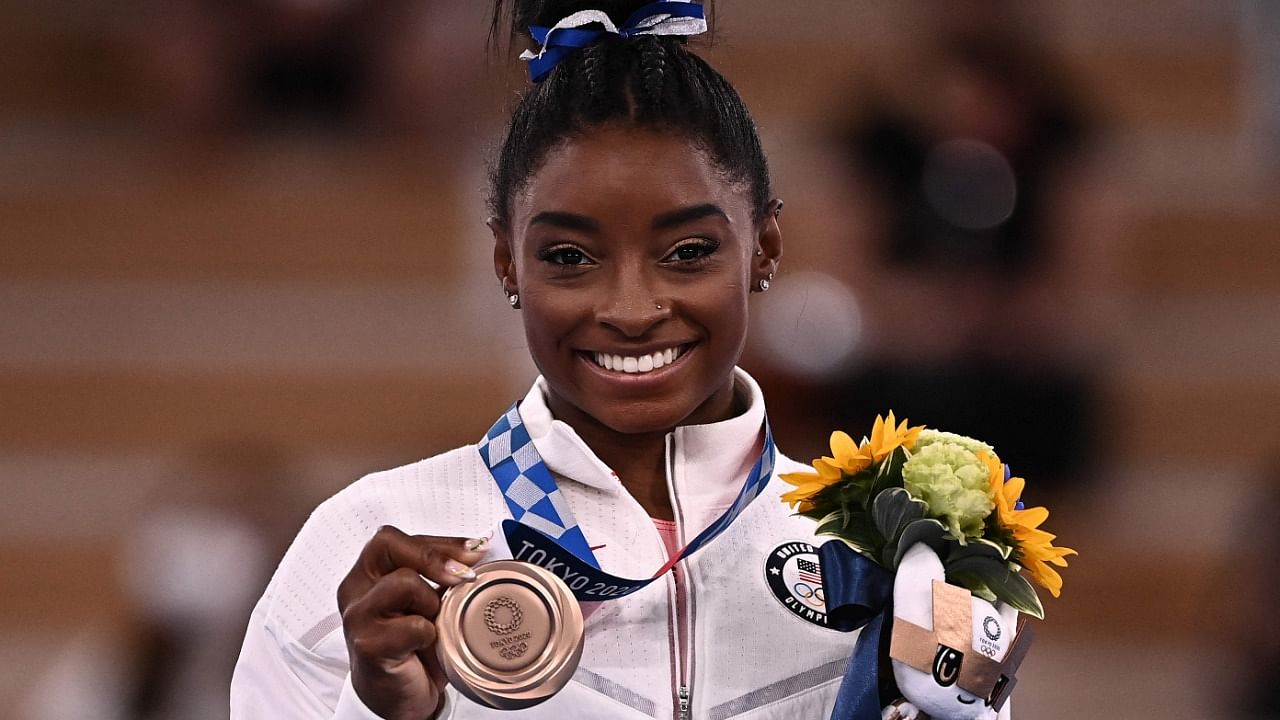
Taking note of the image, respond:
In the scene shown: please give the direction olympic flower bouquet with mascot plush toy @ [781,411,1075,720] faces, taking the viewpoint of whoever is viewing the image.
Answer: facing the viewer and to the right of the viewer
